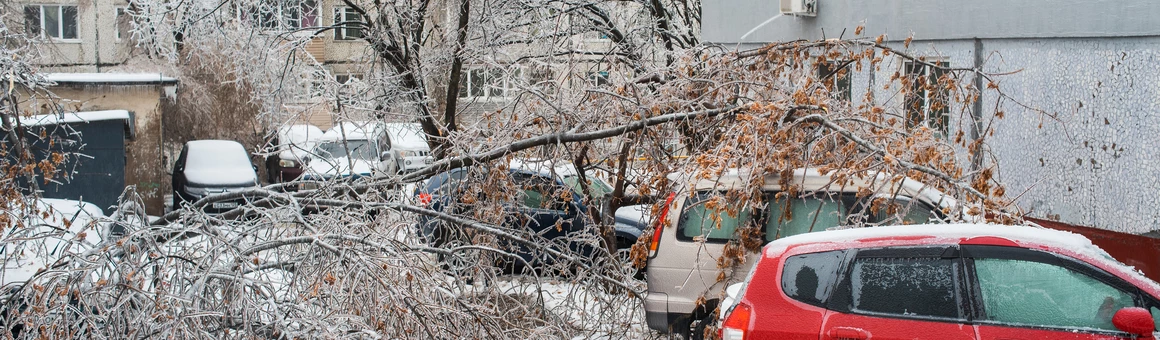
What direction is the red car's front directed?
to the viewer's right

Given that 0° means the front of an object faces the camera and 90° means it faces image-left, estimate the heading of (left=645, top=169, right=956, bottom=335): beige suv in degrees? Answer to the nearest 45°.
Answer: approximately 270°

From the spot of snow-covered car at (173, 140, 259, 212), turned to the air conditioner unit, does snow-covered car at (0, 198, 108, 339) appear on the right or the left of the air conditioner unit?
right

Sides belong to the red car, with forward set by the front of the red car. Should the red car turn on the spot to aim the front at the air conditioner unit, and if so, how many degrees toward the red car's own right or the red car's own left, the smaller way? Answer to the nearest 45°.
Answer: approximately 90° to the red car's own left

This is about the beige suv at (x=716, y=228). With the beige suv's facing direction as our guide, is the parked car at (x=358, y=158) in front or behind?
behind

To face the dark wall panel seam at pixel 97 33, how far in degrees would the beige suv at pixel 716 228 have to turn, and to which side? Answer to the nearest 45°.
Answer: approximately 135° to its left

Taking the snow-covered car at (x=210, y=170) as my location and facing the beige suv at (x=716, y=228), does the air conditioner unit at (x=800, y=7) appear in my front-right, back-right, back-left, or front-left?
front-left

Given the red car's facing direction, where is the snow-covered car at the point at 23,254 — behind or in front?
behind

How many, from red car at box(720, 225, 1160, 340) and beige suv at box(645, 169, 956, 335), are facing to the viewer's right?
2

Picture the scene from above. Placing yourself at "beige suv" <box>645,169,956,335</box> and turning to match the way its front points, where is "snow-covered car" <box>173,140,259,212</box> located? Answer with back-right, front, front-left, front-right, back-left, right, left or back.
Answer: back-left

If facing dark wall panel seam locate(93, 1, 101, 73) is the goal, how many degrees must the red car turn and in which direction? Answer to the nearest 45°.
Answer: approximately 135° to its left
